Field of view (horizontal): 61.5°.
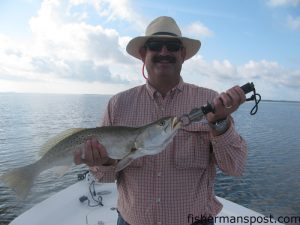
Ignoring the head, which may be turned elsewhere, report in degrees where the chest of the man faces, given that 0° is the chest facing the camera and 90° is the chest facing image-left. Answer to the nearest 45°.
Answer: approximately 0°
